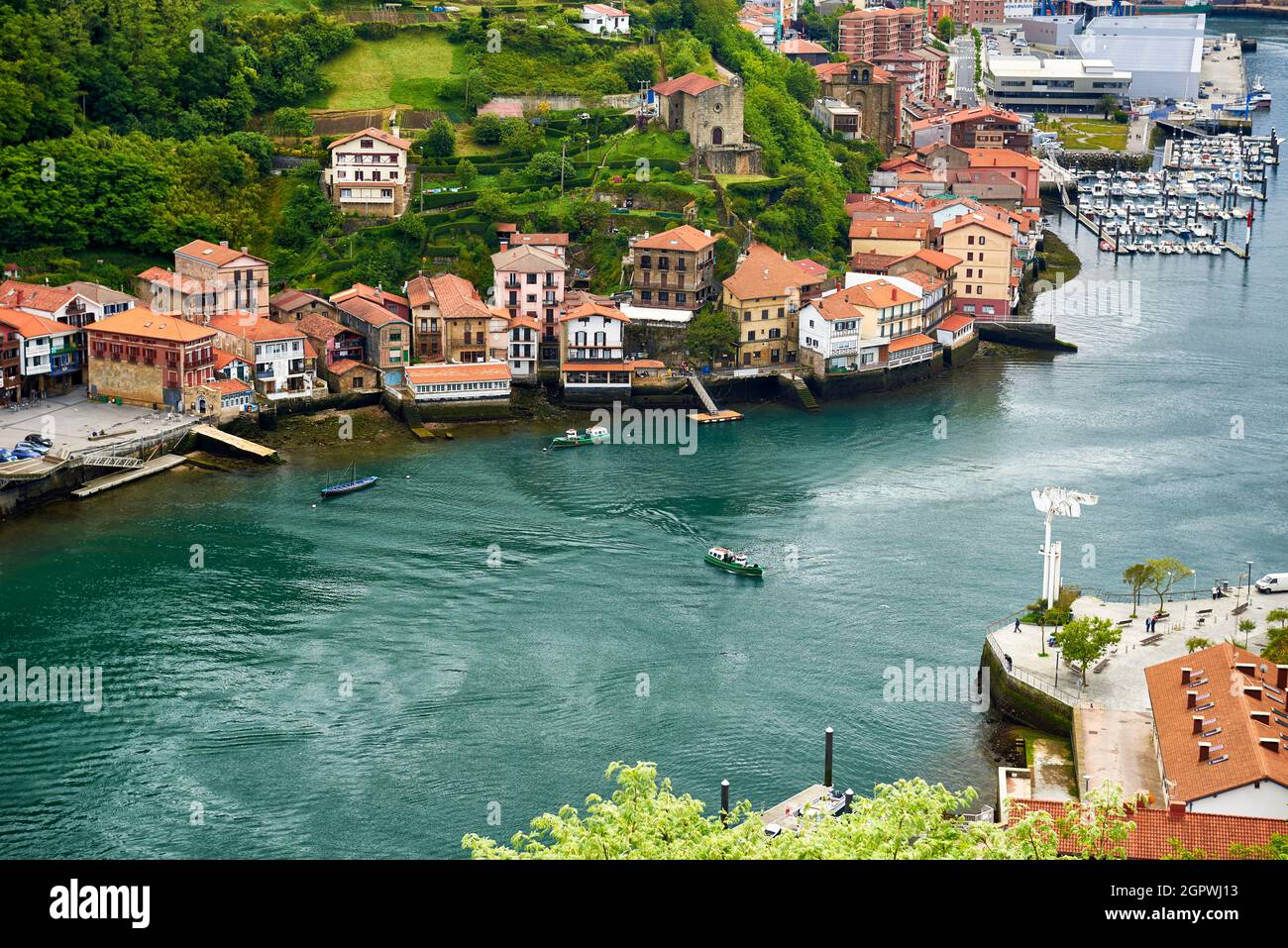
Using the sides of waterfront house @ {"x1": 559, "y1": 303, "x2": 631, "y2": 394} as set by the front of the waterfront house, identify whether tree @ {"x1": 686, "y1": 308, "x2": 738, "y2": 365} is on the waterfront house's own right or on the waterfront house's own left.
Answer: on the waterfront house's own left

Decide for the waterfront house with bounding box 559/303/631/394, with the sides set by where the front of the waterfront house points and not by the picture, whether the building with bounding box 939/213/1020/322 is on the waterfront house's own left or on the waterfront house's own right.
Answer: on the waterfront house's own left

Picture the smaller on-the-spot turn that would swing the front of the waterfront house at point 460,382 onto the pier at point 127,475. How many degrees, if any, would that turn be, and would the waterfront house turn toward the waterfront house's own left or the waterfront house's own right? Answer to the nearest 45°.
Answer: approximately 45° to the waterfront house's own right

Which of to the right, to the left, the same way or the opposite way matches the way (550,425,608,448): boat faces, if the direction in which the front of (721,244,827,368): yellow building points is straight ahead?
to the right

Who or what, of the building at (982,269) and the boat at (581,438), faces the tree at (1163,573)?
the building

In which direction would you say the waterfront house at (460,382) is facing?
toward the camera

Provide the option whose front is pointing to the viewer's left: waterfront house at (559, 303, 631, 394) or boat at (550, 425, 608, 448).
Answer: the boat

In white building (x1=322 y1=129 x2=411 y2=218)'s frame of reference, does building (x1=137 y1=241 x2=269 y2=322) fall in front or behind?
in front

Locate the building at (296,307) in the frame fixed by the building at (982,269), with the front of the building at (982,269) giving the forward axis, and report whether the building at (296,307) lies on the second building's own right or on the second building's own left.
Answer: on the second building's own right

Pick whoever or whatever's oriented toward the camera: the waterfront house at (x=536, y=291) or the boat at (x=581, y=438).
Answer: the waterfront house

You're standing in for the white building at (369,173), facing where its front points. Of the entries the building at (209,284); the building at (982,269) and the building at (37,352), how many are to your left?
1

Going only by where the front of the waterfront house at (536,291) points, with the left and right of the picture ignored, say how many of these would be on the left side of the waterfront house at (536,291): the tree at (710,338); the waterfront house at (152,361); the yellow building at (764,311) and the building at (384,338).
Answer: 2

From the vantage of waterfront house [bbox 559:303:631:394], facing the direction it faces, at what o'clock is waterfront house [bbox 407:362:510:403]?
waterfront house [bbox 407:362:510:403] is roughly at 2 o'clock from waterfront house [bbox 559:303:631:394].

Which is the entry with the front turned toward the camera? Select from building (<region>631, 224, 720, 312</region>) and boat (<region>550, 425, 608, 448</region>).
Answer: the building

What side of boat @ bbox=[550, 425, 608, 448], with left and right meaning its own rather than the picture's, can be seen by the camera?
left

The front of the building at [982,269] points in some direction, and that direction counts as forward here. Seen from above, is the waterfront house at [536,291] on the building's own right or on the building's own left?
on the building's own right

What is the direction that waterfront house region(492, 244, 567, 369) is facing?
toward the camera

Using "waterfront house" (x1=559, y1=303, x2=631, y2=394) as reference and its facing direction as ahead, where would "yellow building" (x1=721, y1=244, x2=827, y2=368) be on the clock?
The yellow building is roughly at 8 o'clock from the waterfront house.

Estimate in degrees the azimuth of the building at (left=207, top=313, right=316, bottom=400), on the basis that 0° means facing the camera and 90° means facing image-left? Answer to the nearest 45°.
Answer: approximately 315°
